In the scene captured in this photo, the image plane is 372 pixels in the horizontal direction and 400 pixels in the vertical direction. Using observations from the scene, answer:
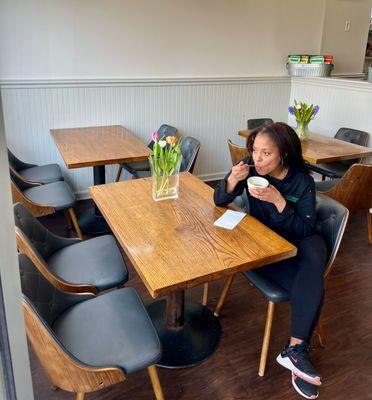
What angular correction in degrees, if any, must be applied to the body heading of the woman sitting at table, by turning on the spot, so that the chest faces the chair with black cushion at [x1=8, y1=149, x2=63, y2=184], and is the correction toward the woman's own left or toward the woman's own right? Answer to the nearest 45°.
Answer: approximately 90° to the woman's own right

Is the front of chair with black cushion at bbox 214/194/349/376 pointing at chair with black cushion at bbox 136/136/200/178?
no

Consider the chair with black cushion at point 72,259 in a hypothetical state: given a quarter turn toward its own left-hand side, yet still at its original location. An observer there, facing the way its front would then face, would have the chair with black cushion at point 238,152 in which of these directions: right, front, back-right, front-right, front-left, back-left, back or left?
front-right

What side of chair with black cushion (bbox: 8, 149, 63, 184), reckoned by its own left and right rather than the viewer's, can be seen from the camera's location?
right

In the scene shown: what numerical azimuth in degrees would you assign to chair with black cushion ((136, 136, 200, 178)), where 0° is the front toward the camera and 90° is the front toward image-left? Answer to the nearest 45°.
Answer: approximately 45°

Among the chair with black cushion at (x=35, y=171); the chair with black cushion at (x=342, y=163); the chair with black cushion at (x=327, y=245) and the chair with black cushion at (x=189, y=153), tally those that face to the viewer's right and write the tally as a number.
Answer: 1

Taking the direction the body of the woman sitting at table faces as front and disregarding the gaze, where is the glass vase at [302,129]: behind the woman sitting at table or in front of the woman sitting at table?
behind

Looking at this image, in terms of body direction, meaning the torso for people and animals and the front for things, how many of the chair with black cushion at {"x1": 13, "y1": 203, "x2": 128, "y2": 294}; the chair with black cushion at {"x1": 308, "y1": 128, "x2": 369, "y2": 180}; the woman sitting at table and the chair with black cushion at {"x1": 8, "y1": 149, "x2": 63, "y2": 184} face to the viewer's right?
2

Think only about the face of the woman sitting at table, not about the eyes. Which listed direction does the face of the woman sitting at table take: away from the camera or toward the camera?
toward the camera

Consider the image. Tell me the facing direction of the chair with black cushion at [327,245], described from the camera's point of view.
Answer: facing the viewer and to the left of the viewer

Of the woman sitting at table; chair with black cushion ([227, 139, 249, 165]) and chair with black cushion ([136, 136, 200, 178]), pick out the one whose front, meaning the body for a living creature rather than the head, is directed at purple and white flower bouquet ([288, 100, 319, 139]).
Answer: chair with black cushion ([227, 139, 249, 165])

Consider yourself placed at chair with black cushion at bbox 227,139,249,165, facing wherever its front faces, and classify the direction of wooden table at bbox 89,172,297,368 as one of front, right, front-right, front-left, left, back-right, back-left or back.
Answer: back-right

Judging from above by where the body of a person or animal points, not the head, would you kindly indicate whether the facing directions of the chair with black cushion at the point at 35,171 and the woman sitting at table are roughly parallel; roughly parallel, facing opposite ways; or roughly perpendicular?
roughly parallel, facing opposite ways

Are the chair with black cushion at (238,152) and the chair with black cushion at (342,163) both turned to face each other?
yes

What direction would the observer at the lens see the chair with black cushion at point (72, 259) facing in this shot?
facing to the right of the viewer

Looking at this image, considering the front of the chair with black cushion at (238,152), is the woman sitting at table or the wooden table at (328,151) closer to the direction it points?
the wooden table

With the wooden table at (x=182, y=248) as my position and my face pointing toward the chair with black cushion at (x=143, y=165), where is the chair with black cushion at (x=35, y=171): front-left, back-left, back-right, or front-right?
front-left

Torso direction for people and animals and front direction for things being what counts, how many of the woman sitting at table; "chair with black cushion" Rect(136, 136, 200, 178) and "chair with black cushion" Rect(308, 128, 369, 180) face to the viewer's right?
0

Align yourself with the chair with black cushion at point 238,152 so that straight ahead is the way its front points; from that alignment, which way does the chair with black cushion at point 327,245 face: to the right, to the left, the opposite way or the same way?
the opposite way

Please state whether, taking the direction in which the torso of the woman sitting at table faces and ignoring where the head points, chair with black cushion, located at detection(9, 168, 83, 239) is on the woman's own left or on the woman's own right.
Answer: on the woman's own right
